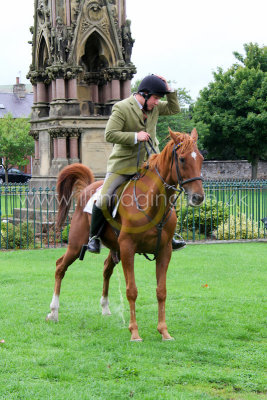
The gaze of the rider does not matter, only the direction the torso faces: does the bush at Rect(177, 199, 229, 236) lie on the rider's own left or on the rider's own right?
on the rider's own left

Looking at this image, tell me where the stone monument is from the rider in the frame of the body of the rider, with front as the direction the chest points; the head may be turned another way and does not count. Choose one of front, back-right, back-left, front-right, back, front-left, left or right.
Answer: back-left

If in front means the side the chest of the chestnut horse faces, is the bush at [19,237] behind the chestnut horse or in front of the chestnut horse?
behind

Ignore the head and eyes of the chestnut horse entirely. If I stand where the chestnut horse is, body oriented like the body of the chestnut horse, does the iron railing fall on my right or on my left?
on my left

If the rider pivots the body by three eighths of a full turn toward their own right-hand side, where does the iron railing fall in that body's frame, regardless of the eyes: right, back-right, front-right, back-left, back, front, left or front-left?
right

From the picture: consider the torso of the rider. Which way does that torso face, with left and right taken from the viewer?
facing the viewer and to the right of the viewer

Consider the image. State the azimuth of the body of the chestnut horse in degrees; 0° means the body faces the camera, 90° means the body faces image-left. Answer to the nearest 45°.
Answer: approximately 315°
